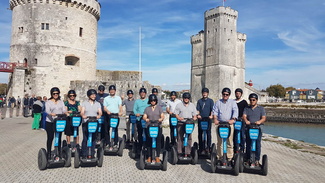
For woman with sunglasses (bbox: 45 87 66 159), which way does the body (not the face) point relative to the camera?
toward the camera

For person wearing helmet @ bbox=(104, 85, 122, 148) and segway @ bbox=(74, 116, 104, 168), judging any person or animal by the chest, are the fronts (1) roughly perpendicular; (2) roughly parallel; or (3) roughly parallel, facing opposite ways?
roughly parallel

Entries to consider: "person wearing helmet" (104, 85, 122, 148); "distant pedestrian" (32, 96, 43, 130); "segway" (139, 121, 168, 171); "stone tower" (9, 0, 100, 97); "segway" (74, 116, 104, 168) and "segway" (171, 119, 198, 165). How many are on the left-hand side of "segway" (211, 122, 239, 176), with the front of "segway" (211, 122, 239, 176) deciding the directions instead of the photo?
0

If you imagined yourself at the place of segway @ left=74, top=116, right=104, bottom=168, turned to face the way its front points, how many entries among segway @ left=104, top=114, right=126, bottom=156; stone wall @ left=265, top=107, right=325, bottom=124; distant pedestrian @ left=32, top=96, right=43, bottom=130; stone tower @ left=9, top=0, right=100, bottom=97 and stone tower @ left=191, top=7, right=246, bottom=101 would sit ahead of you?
0

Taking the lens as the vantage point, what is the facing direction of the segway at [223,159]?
facing the viewer

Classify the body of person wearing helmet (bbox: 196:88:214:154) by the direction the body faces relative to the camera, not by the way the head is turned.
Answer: toward the camera

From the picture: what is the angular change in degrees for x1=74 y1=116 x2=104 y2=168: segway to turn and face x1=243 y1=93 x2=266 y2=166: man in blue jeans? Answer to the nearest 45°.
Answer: approximately 90° to its left

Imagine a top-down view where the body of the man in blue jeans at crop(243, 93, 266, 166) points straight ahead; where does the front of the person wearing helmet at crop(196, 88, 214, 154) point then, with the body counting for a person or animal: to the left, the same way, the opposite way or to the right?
the same way

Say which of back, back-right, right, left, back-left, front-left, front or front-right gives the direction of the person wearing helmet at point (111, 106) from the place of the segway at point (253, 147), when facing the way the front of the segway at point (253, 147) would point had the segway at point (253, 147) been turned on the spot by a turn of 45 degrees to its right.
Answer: front-right

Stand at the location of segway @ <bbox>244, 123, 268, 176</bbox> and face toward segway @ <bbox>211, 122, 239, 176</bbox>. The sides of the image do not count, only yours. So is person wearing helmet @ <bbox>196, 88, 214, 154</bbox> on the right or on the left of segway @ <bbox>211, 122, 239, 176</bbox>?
right

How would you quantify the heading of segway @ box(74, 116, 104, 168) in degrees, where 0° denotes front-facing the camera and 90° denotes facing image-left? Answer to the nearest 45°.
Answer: approximately 0°

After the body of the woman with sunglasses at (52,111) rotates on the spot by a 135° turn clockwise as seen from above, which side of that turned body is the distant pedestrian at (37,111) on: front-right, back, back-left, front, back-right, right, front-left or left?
front-right
